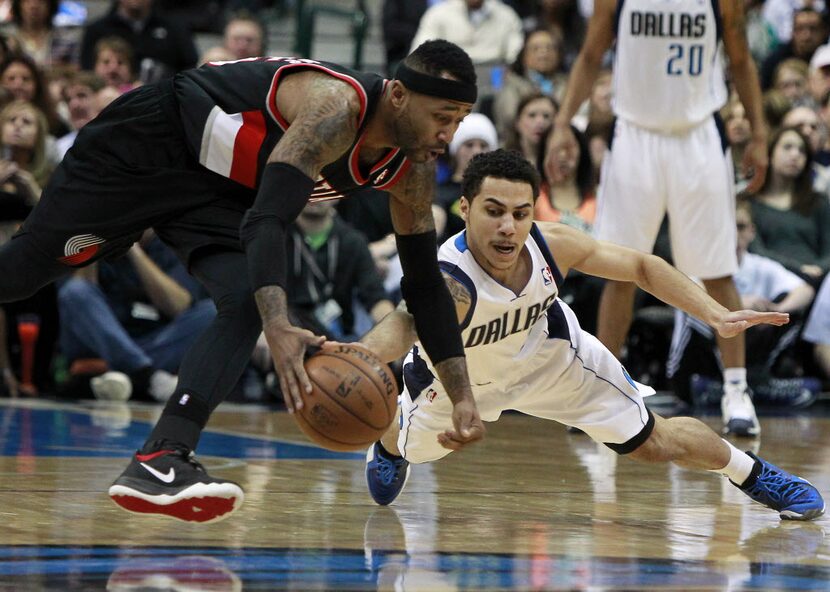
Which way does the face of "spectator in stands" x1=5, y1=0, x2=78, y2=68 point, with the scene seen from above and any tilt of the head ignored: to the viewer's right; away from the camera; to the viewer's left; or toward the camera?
toward the camera

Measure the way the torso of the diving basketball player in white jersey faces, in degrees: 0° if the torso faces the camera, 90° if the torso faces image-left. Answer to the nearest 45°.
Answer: approximately 0°

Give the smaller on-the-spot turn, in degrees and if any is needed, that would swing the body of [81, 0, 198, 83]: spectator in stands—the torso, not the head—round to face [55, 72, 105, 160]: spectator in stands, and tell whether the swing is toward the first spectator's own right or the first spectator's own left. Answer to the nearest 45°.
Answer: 0° — they already face them

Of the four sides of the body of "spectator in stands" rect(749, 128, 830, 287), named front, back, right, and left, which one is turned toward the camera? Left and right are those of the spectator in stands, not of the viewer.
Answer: front

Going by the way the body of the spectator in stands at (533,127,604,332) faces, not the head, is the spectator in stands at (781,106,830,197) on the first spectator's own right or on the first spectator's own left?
on the first spectator's own left

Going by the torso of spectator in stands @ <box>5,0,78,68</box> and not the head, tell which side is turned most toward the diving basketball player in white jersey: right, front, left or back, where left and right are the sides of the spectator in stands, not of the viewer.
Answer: front

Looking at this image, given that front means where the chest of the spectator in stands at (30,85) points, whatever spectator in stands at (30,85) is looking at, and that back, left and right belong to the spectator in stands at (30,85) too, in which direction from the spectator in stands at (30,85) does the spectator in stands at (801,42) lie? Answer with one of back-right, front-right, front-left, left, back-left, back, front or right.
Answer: left

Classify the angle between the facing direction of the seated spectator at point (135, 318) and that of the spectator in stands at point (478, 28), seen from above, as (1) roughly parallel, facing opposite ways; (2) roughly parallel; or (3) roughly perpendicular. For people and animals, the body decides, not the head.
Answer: roughly parallel

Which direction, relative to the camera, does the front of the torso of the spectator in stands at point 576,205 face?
toward the camera

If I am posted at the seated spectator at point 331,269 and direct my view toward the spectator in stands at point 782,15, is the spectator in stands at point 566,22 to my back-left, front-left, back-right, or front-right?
front-left

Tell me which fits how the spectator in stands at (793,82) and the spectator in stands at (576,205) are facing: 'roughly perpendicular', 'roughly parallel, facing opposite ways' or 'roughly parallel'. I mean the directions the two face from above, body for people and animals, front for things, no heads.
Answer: roughly parallel

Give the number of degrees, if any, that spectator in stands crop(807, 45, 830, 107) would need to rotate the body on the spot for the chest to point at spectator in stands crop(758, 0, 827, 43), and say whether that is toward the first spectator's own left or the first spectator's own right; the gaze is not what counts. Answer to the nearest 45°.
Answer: approximately 180°

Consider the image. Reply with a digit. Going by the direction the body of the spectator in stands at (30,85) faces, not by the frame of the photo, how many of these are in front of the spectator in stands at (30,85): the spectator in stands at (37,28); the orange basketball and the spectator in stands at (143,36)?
1

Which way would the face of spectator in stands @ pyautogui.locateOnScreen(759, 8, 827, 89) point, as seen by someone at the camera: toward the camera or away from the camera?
toward the camera

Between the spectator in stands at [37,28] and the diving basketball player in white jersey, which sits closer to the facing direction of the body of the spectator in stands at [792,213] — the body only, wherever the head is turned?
the diving basketball player in white jersey

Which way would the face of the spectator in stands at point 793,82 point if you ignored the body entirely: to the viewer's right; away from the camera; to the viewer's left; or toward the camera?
toward the camera

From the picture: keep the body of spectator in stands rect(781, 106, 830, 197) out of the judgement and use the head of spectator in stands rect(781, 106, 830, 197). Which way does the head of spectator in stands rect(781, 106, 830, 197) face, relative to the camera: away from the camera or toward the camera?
toward the camera

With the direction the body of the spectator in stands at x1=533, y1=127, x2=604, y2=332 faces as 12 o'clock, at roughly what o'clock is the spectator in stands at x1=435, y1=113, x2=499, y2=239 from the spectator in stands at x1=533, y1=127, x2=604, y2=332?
the spectator in stands at x1=435, y1=113, x2=499, y2=239 is roughly at 4 o'clock from the spectator in stands at x1=533, y1=127, x2=604, y2=332.
